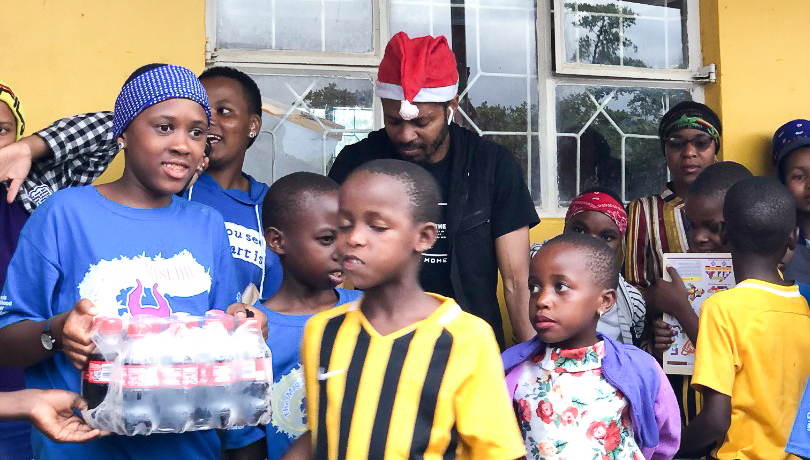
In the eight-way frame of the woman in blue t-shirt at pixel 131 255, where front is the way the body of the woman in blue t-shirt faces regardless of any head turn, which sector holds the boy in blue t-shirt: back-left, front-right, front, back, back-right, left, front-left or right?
left

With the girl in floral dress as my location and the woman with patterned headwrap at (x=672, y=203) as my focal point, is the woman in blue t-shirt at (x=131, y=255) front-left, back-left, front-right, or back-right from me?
back-left

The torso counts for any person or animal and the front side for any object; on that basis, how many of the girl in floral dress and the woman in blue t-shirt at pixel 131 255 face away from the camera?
0

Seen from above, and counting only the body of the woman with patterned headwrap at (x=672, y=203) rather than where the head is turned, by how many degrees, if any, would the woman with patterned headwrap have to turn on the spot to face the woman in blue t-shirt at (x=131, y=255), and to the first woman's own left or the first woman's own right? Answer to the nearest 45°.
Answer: approximately 45° to the first woman's own right

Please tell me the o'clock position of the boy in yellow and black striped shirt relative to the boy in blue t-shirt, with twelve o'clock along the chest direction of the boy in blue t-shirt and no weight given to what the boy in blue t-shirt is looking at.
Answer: The boy in yellow and black striped shirt is roughly at 11 o'clock from the boy in blue t-shirt.

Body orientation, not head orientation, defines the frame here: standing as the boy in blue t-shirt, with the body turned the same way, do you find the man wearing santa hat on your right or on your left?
on your left

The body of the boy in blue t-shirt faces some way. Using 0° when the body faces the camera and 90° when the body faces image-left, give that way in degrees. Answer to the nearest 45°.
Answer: approximately 315°

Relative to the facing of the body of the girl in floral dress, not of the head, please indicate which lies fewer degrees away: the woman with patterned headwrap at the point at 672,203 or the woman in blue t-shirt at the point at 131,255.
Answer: the woman in blue t-shirt

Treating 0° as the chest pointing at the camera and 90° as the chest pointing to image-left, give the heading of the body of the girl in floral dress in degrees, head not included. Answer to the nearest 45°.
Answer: approximately 45°
